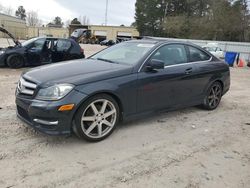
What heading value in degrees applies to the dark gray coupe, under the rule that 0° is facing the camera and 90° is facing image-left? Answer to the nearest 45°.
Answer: approximately 45°

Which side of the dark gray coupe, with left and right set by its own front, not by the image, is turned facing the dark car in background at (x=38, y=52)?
right
